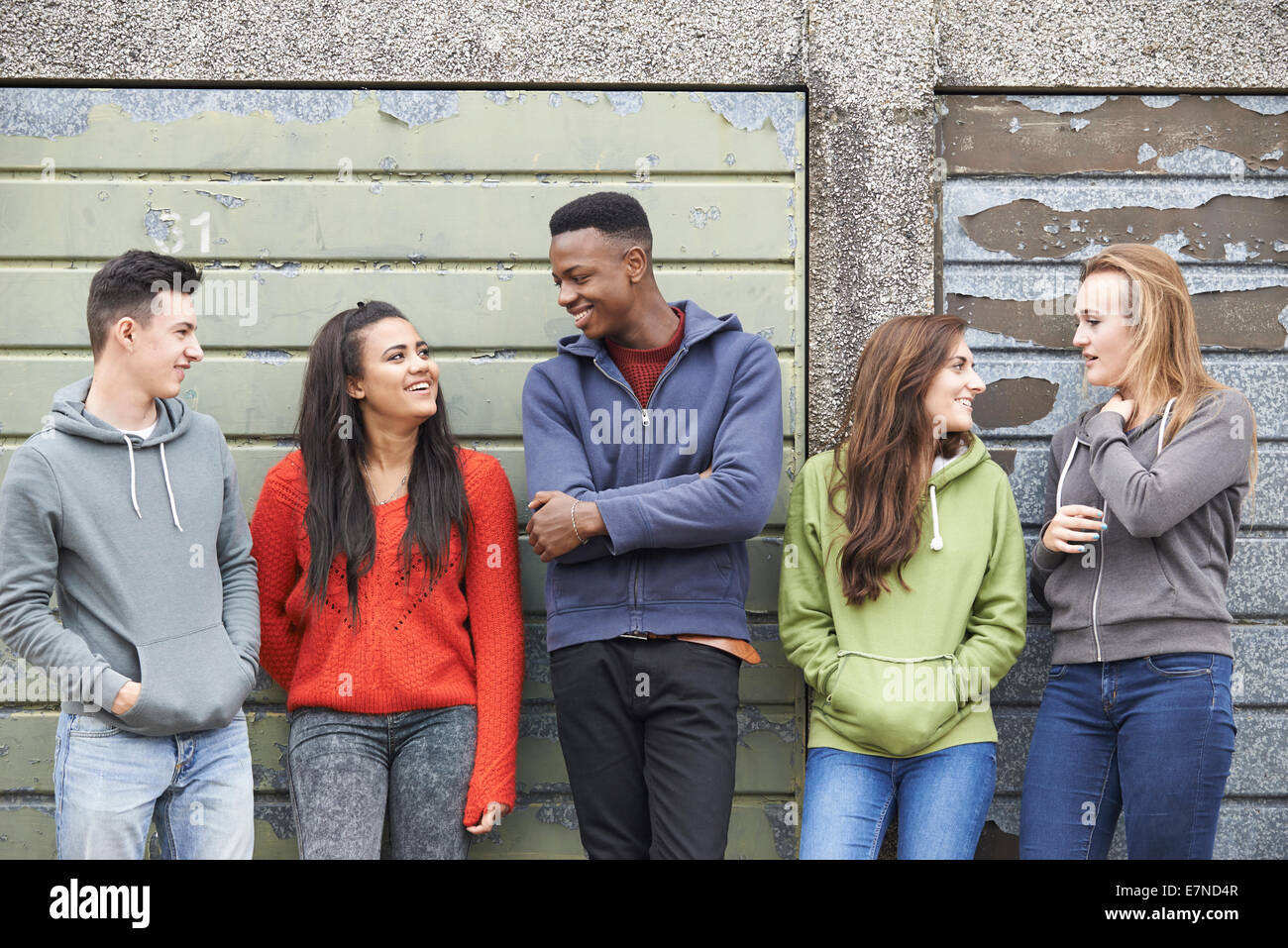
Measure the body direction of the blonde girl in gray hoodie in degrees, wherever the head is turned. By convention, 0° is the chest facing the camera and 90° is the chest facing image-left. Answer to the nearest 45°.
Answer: approximately 45°

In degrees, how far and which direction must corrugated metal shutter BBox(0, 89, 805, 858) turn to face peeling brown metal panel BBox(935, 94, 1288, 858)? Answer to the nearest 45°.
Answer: approximately 90° to its left

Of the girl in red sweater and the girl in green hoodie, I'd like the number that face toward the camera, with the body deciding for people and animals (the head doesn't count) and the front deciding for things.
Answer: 2

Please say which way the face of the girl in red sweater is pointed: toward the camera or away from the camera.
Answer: toward the camera

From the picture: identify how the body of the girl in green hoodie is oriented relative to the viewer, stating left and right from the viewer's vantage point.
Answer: facing the viewer

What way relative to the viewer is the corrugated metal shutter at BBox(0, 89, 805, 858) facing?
toward the camera

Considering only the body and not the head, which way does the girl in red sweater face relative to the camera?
toward the camera

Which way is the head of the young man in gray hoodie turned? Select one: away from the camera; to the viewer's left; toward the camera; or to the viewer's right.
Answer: to the viewer's right

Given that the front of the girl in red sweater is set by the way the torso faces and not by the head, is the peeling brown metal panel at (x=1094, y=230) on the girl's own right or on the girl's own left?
on the girl's own left
